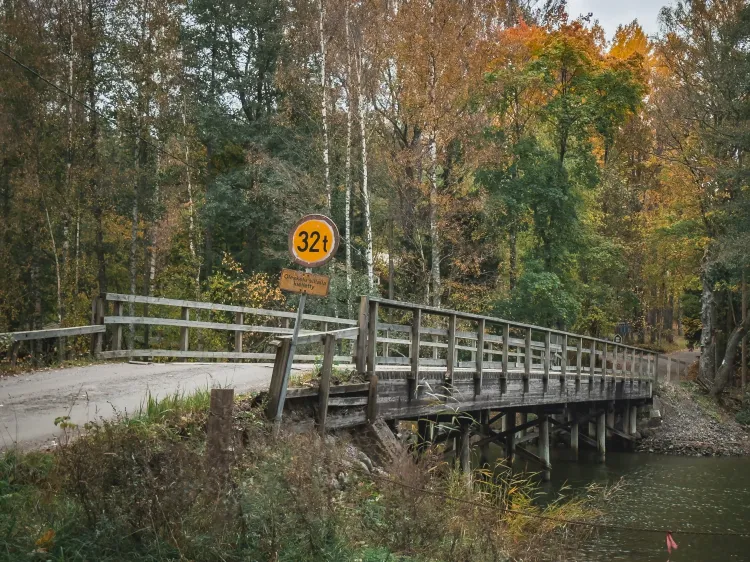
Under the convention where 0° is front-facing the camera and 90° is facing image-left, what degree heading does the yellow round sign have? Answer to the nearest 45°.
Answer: approximately 0°

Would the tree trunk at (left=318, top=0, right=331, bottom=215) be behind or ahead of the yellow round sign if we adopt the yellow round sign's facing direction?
behind

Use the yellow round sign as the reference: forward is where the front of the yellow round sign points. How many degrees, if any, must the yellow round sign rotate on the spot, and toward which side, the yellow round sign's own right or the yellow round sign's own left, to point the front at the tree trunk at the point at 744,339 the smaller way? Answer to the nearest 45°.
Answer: approximately 135° to the yellow round sign's own left

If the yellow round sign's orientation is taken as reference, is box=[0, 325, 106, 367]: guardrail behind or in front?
behind

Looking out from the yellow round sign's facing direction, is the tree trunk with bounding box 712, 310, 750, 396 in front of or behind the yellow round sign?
behind

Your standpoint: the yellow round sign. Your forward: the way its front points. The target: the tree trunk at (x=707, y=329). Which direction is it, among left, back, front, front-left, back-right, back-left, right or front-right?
back-left

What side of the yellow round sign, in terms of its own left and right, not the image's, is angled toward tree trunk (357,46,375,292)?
back

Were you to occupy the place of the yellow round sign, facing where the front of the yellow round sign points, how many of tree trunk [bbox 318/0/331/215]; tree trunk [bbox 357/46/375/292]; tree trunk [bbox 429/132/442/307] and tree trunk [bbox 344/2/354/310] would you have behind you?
4

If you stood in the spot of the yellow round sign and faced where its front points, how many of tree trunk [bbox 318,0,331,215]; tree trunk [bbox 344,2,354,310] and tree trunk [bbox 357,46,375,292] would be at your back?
3

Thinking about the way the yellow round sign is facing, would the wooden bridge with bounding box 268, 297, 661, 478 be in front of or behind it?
behind

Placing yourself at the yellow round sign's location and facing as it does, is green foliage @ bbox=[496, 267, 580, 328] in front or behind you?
behind
